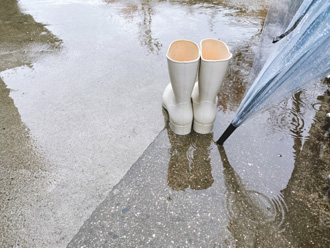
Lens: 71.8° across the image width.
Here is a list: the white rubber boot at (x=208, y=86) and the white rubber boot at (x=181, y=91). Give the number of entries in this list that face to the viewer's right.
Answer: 0

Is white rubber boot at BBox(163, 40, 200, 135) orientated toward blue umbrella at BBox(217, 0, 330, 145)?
no
